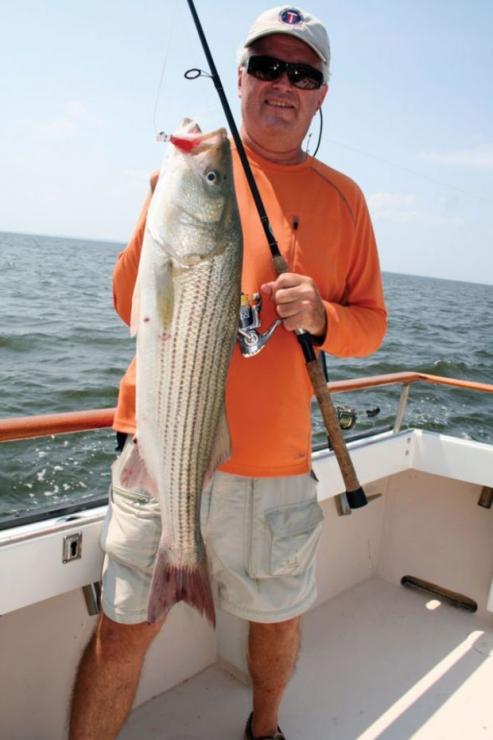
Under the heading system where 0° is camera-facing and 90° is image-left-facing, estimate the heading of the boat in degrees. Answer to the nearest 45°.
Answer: approximately 45°
